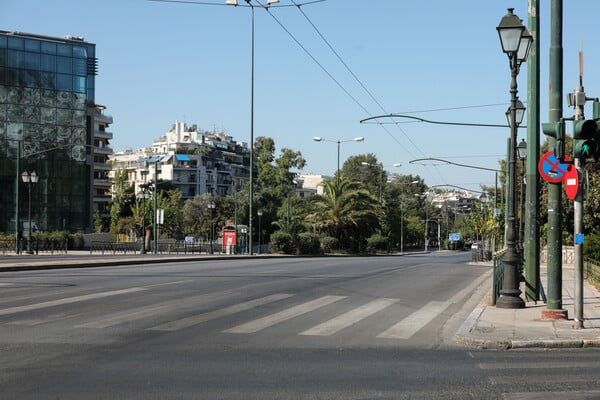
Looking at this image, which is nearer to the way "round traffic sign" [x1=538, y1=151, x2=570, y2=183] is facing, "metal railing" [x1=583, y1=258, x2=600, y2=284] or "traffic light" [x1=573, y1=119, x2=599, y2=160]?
the traffic light

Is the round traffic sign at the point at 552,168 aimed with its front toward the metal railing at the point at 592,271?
no

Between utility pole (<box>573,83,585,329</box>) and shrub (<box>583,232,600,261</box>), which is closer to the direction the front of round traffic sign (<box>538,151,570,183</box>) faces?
the utility pole

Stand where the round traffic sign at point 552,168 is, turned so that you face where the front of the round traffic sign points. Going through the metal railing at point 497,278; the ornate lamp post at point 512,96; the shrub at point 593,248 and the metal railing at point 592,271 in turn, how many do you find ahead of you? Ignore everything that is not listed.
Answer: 0

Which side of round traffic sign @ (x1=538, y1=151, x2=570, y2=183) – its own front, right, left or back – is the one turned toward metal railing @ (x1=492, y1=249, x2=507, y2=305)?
back

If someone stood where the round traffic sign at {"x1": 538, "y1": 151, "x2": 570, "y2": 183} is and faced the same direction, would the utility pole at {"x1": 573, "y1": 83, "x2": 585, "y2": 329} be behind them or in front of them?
in front

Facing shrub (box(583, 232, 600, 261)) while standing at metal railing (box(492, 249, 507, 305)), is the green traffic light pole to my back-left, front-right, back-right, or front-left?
back-right

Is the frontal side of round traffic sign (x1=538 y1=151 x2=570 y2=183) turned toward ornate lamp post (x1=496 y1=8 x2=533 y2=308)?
no

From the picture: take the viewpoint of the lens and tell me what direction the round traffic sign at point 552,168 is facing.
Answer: facing the viewer

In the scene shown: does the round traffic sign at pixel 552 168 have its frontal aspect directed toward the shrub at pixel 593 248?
no
